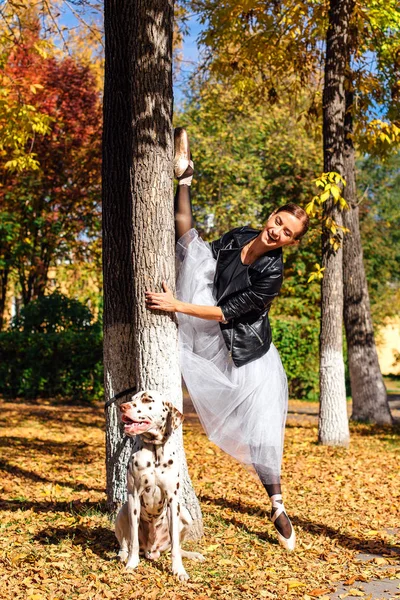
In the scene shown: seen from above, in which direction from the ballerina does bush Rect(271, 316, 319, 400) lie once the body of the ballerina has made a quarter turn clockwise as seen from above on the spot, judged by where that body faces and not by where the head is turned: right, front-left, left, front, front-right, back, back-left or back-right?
front-right

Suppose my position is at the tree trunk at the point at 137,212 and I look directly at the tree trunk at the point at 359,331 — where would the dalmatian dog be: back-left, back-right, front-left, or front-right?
back-right

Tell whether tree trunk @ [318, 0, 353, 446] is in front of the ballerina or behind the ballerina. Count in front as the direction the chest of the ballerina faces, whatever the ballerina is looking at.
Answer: behind

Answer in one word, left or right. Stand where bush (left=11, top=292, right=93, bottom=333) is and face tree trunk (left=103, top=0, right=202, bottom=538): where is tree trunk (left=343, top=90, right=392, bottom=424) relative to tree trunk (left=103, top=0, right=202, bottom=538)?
left

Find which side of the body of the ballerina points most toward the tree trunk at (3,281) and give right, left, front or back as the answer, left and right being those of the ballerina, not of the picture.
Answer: right

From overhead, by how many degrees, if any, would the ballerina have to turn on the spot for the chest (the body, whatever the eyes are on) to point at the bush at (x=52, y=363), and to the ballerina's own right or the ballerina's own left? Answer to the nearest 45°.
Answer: approximately 135° to the ballerina's own right

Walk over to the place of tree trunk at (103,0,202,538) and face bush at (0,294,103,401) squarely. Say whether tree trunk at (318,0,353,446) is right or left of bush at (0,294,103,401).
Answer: right

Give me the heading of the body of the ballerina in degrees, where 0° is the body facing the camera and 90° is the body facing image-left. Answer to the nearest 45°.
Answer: approximately 45°

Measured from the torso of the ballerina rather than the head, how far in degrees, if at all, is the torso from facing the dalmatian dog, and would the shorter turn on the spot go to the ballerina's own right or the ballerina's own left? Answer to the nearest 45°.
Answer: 0° — they already face it

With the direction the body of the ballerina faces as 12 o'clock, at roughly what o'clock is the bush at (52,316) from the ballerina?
The bush is roughly at 4 o'clock from the ballerina.

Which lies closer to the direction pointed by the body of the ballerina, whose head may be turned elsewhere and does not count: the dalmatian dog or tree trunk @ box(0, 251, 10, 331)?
the dalmatian dog

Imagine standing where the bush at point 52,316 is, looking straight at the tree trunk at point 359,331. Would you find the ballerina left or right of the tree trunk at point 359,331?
right
